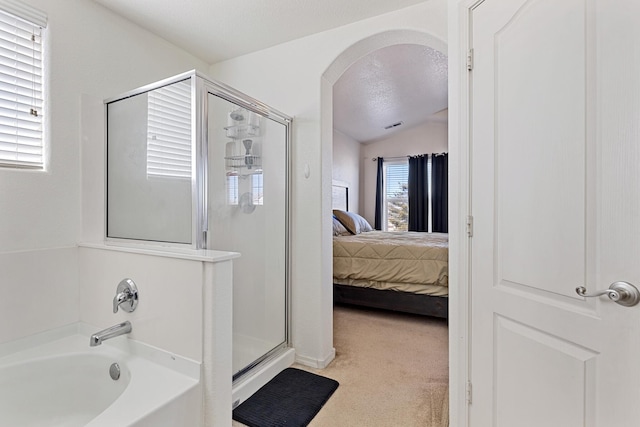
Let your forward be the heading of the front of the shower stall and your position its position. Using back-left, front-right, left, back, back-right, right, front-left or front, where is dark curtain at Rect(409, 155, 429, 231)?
left

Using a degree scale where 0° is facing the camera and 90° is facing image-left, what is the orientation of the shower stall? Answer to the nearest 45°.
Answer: approximately 315°

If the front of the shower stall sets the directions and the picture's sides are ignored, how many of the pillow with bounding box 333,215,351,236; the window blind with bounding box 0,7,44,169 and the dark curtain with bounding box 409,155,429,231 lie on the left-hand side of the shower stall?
2

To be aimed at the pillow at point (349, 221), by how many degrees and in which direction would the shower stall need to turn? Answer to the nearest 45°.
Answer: approximately 90° to its left

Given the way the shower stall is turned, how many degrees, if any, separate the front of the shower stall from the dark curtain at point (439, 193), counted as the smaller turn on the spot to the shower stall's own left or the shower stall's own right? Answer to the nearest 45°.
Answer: approximately 90° to the shower stall's own left

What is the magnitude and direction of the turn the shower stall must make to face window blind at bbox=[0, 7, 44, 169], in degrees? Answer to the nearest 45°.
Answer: approximately 135° to its right

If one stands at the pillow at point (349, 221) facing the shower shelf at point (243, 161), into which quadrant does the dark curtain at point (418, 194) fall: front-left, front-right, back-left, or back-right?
back-left

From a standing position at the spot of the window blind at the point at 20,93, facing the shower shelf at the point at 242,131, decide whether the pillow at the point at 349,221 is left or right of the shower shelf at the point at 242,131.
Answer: left

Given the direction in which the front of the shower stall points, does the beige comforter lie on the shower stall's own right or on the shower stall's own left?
on the shower stall's own left

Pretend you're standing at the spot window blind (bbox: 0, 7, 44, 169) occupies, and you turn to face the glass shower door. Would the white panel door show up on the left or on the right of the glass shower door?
right
